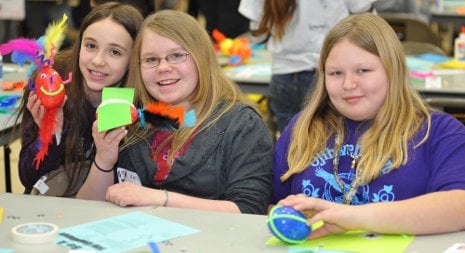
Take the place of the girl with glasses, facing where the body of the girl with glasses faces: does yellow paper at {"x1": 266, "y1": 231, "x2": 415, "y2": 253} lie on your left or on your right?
on your left

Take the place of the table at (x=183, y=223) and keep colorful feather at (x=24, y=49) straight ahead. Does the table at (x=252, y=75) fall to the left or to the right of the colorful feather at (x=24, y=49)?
right

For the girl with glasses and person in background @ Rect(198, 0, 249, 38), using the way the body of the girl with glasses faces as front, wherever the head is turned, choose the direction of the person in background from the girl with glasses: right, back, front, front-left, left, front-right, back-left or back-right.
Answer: back-right

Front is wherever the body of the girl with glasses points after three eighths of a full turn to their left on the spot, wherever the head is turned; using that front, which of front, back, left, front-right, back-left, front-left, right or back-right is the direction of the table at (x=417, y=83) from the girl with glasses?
front-left

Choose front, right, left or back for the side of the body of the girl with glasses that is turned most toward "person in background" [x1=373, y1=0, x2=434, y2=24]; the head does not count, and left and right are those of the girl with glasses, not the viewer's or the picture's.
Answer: back

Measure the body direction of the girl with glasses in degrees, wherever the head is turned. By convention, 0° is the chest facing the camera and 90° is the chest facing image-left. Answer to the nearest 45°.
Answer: approximately 45°

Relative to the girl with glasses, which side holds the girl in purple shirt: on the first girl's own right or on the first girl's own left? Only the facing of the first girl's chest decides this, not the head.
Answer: on the first girl's own left

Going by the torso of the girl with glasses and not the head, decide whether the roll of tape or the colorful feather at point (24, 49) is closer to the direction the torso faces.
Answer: the roll of tape

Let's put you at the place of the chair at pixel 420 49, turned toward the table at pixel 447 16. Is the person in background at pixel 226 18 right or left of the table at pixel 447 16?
left
